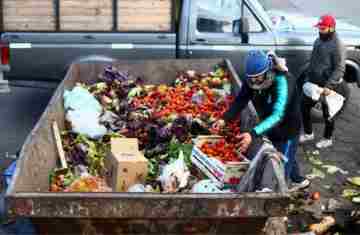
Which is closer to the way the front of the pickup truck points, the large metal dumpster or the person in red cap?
the person in red cap

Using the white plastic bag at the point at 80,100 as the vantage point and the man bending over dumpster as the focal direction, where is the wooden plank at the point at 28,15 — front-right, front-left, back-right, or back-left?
back-left

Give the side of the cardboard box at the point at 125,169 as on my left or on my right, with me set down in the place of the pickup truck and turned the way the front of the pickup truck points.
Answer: on my right

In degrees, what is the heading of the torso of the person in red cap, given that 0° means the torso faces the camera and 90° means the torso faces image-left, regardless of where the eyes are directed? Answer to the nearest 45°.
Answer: approximately 45°

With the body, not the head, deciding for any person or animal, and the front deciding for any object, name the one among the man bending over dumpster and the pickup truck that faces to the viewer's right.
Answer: the pickup truck

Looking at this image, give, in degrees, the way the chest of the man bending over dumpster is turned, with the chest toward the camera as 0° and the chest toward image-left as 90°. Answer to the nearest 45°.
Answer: approximately 45°

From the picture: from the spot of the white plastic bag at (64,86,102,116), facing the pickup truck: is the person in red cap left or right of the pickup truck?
right

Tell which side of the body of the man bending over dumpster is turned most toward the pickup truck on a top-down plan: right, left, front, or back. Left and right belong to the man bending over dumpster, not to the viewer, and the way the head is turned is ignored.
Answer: right

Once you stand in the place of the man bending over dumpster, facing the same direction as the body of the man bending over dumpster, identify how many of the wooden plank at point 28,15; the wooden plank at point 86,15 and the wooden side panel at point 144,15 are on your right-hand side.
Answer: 3

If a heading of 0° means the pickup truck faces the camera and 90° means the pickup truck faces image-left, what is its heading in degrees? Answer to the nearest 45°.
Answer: approximately 270°

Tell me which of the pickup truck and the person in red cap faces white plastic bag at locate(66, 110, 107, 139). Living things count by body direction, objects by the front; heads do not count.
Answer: the person in red cap

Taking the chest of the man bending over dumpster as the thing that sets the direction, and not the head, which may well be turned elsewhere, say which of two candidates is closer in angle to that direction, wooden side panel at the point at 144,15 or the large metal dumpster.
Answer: the large metal dumpster
